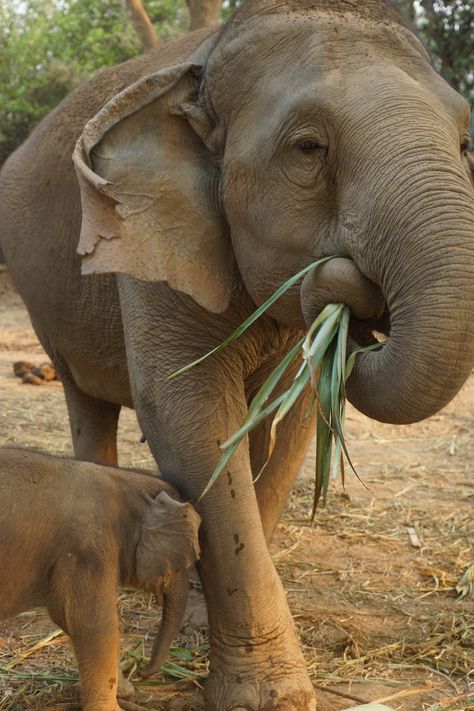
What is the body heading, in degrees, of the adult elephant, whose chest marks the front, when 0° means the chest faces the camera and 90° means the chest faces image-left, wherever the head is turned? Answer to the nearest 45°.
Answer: approximately 315°

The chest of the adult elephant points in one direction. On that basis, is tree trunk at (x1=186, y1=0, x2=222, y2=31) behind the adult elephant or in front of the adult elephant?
behind

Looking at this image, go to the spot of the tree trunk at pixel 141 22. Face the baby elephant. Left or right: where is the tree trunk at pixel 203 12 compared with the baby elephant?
left

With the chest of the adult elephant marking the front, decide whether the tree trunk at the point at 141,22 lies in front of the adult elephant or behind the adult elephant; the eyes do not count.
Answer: behind
